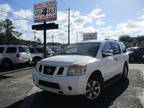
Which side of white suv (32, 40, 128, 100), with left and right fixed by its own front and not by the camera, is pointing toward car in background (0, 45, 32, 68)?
right

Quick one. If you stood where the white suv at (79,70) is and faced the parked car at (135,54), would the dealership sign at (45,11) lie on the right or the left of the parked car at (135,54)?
left

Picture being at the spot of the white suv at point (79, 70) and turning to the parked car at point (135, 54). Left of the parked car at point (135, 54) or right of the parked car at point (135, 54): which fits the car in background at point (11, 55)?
left

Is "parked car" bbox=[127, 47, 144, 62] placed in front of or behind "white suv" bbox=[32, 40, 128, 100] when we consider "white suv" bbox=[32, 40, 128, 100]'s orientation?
behind

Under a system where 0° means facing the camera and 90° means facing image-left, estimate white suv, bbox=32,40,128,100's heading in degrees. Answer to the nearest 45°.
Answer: approximately 45°

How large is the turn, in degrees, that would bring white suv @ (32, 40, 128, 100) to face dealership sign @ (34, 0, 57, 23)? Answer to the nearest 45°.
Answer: approximately 135° to its right
